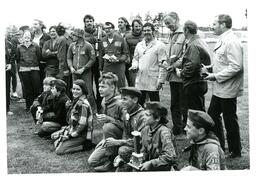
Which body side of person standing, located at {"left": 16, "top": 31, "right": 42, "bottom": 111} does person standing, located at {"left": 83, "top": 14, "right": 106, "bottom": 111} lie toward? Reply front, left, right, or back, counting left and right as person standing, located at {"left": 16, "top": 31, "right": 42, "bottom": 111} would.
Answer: left

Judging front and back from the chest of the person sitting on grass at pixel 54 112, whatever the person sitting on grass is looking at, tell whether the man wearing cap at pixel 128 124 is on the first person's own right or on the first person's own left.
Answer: on the first person's own left

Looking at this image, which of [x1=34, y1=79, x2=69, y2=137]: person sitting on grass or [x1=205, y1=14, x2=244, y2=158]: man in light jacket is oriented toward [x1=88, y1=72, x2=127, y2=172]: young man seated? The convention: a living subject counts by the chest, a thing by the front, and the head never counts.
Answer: the man in light jacket

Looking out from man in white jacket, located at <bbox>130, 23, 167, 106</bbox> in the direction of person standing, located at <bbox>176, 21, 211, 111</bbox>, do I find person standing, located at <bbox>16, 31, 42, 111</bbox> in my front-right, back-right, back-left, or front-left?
back-right

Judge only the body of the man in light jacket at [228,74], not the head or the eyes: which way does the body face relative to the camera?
to the viewer's left
